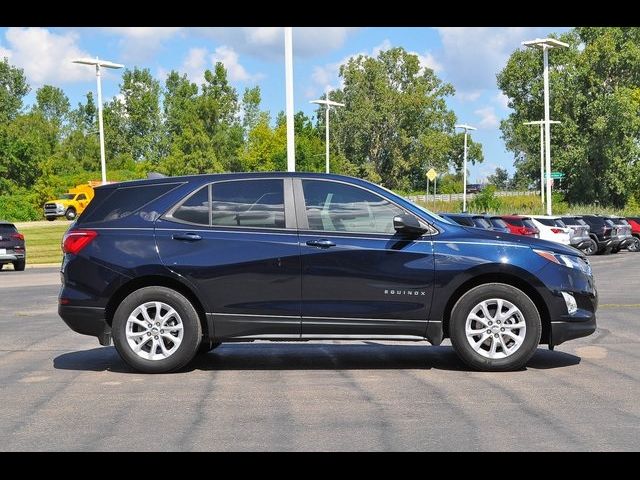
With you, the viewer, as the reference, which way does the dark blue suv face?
facing to the right of the viewer

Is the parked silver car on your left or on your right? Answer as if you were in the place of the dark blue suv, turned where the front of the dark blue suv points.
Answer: on your left

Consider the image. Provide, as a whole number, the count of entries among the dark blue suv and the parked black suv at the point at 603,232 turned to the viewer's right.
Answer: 1

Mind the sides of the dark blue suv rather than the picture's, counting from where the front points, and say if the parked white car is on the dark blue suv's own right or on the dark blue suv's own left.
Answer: on the dark blue suv's own left
